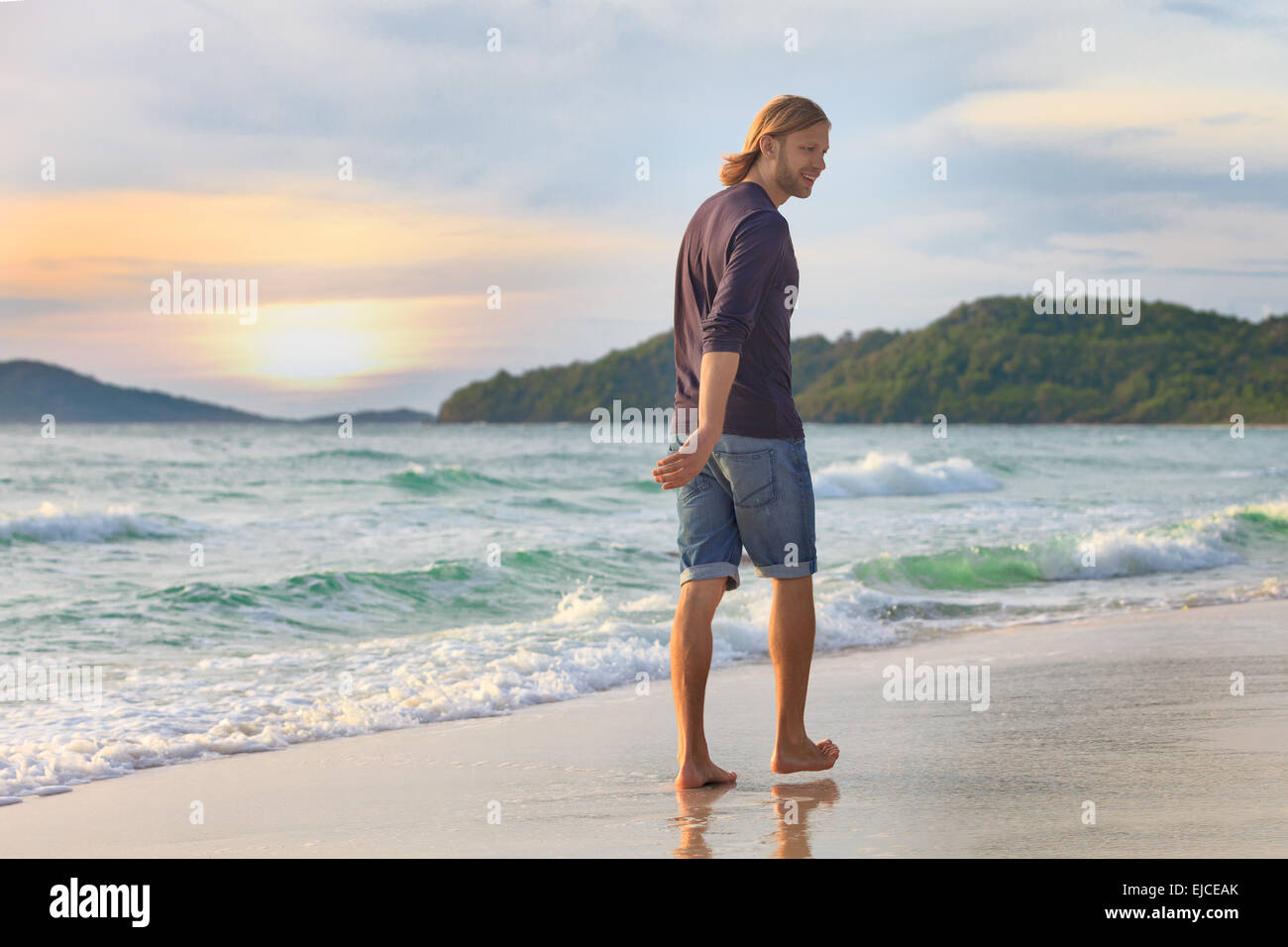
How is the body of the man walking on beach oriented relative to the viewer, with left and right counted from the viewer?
facing away from the viewer and to the right of the viewer

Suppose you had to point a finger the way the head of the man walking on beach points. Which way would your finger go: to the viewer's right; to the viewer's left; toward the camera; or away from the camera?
to the viewer's right
